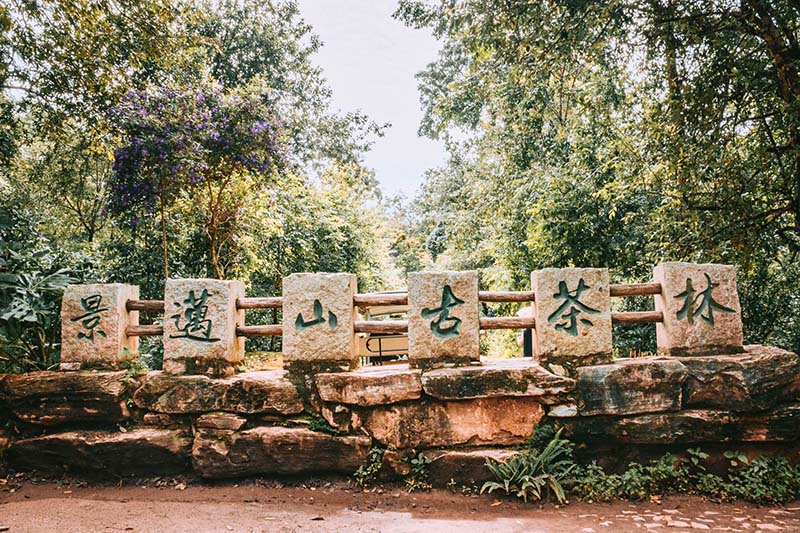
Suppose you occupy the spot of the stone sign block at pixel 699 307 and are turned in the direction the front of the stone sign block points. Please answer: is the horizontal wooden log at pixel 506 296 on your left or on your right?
on your right

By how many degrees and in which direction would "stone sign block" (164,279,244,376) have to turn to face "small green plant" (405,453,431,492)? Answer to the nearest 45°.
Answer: approximately 45° to its left

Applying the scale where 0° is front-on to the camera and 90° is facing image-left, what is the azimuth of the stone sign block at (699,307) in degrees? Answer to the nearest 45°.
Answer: approximately 0°

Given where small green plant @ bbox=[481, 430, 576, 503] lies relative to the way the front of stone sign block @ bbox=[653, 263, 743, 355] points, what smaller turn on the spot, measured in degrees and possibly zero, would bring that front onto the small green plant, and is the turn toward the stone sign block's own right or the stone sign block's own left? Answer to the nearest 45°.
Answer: approximately 45° to the stone sign block's own right

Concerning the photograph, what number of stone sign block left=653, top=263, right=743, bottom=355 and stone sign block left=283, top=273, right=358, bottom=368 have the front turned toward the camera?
2

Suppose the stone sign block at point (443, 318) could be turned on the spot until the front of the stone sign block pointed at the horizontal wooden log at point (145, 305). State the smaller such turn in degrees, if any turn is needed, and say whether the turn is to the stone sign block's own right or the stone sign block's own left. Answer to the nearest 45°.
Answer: approximately 90° to the stone sign block's own right
